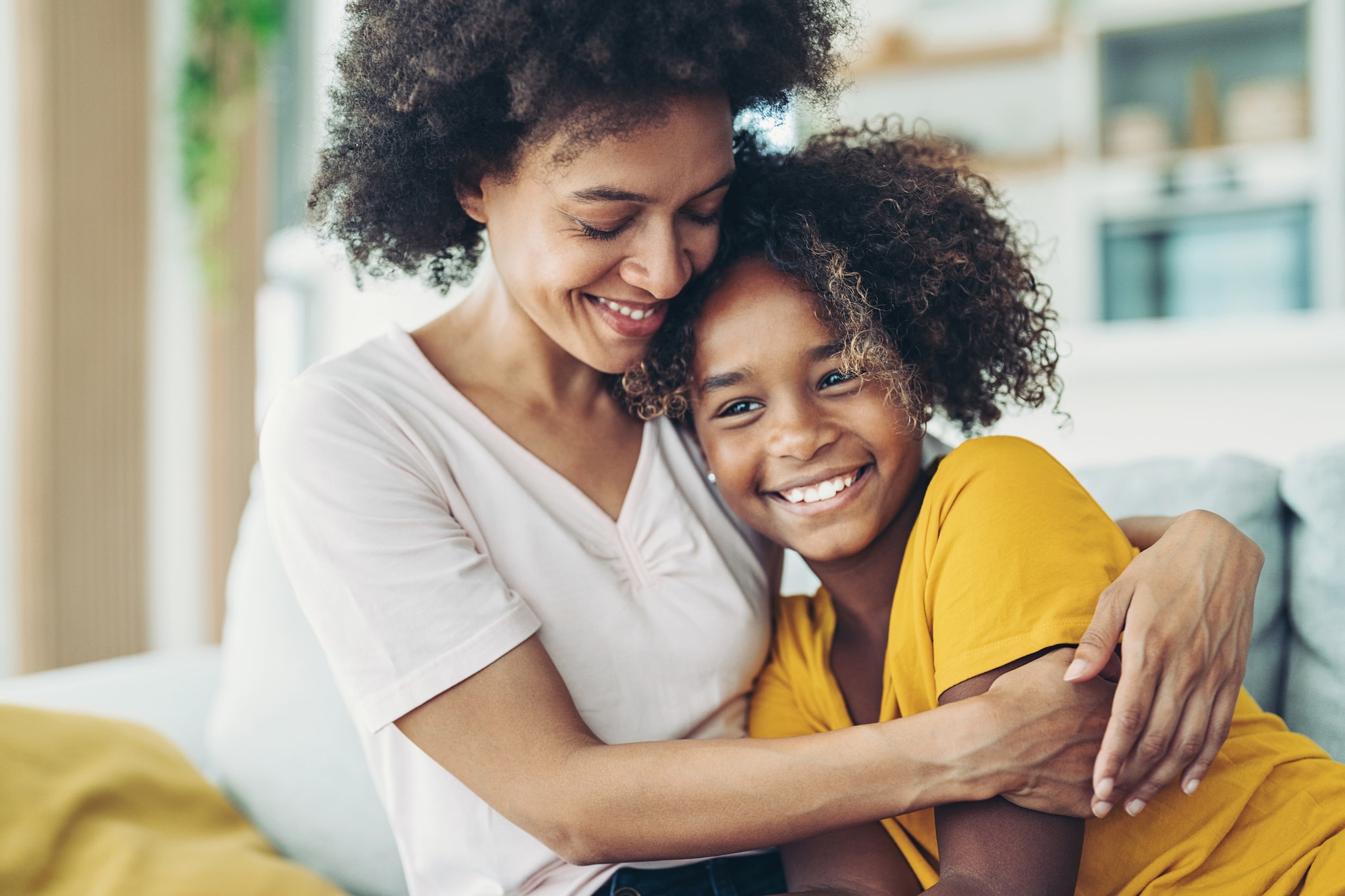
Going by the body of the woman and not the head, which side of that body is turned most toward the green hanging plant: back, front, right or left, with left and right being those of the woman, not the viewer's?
back

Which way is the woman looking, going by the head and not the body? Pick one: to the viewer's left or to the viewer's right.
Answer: to the viewer's right

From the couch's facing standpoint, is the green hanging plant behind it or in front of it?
behind

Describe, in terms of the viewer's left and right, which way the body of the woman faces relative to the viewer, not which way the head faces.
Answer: facing the viewer and to the right of the viewer

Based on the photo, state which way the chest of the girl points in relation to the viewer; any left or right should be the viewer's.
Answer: facing the viewer and to the left of the viewer

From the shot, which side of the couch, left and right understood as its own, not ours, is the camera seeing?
front

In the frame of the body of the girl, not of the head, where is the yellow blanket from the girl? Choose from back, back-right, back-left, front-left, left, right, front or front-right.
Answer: front-right

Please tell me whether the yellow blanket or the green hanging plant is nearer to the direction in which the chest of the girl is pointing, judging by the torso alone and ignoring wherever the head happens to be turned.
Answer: the yellow blanket
